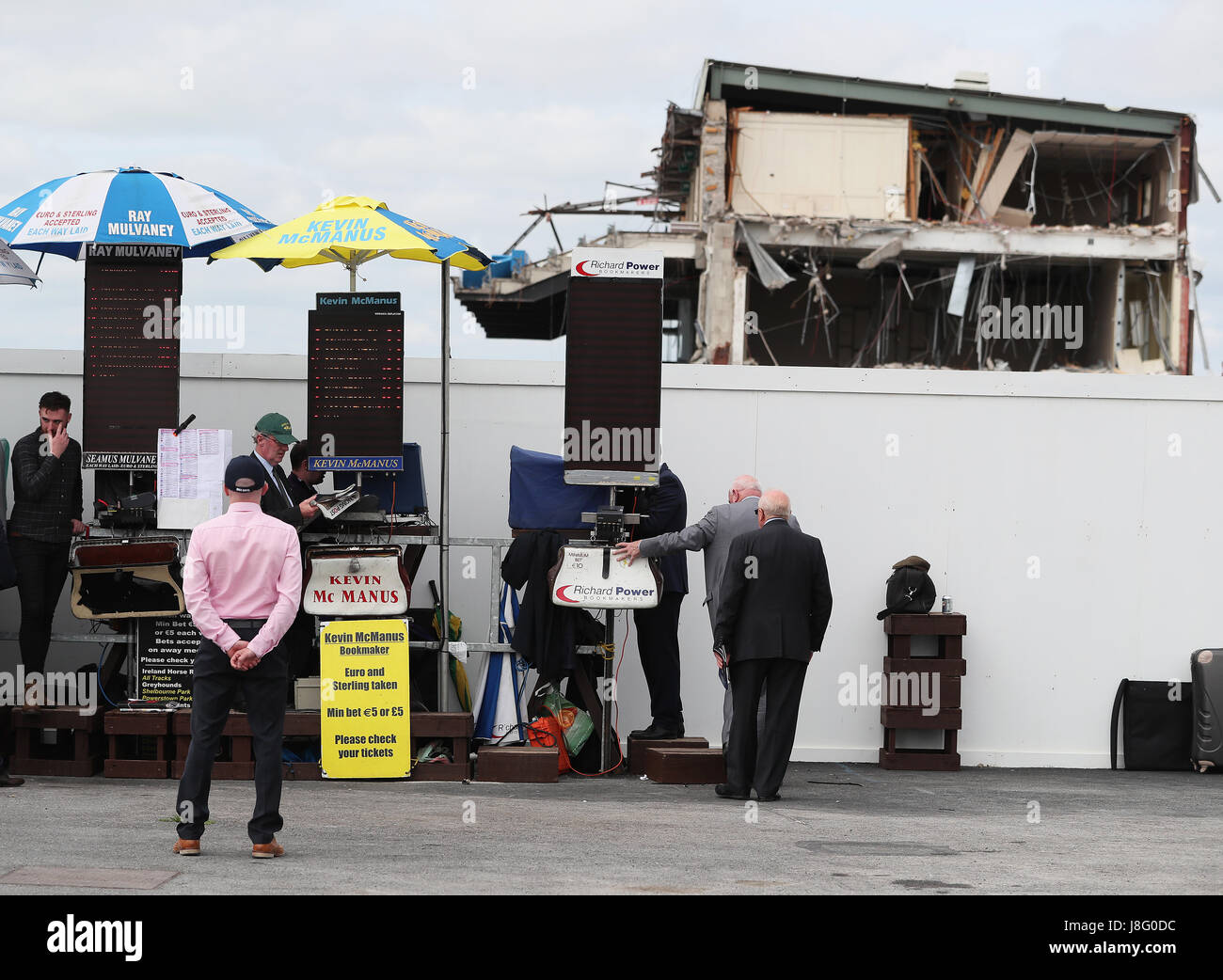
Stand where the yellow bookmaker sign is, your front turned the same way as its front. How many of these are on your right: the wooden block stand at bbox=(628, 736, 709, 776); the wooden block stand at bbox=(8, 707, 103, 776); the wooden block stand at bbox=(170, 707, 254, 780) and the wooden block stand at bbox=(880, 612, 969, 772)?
2

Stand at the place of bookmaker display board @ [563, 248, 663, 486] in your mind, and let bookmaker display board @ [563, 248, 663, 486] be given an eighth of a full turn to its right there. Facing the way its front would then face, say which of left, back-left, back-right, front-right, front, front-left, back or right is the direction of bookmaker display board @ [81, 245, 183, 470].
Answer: front-right

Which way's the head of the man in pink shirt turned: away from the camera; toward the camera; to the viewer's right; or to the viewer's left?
away from the camera

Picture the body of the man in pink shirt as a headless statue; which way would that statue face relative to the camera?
away from the camera

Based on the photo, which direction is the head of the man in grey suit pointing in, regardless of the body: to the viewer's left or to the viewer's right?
to the viewer's left

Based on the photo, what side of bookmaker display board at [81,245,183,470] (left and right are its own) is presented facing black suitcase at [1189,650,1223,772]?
left

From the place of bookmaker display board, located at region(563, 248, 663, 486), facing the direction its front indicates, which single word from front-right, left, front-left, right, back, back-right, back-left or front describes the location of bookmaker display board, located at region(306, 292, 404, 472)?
right
